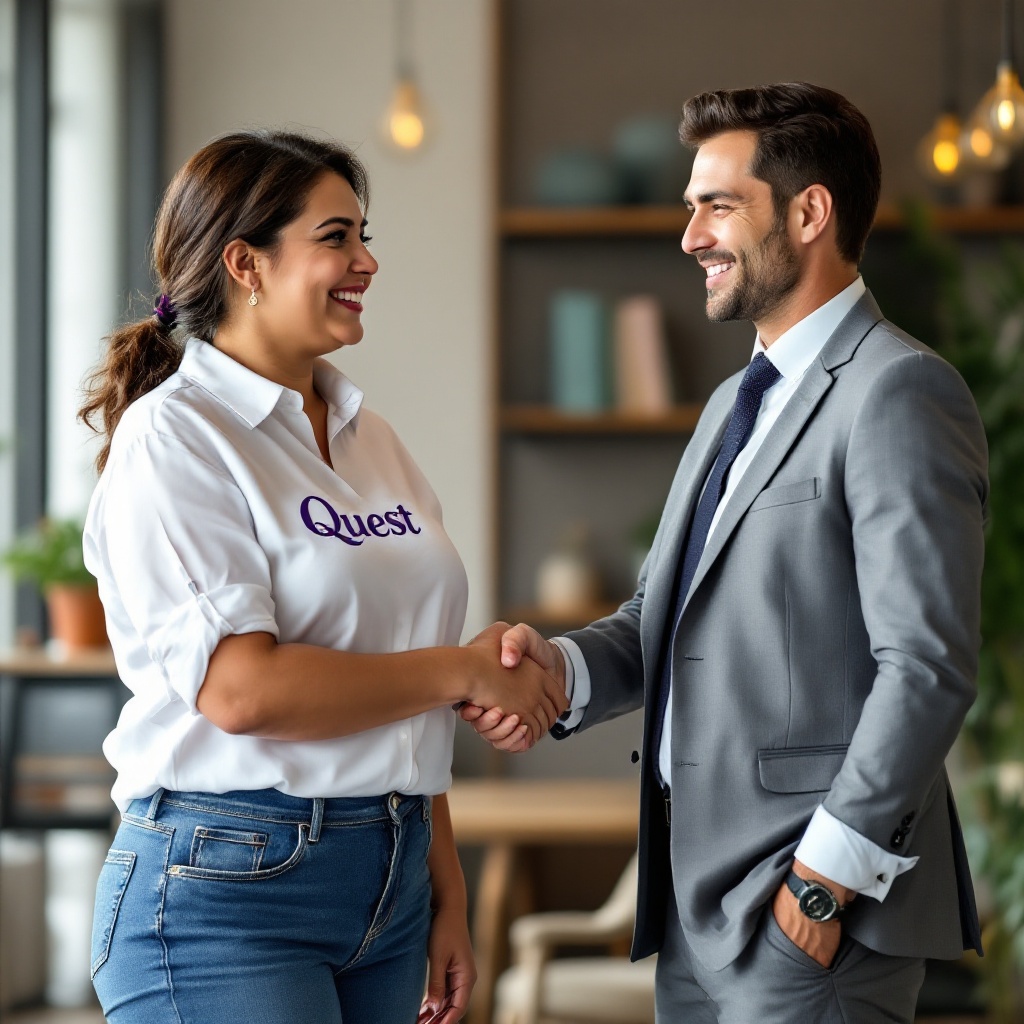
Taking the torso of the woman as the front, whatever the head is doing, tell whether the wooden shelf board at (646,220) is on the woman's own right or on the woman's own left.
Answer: on the woman's own left

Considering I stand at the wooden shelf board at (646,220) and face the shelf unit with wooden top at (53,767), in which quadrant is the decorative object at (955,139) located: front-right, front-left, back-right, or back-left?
back-left

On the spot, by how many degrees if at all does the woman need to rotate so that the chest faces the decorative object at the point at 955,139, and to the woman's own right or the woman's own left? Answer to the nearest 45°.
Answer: approximately 90° to the woman's own left

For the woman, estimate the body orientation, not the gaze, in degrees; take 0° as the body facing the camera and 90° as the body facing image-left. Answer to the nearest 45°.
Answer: approximately 315°

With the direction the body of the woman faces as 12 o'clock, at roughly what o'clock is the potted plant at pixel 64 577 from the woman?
The potted plant is roughly at 7 o'clock from the woman.

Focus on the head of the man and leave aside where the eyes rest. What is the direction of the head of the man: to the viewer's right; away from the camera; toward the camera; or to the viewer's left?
to the viewer's left

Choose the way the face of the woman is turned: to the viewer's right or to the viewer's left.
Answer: to the viewer's right
